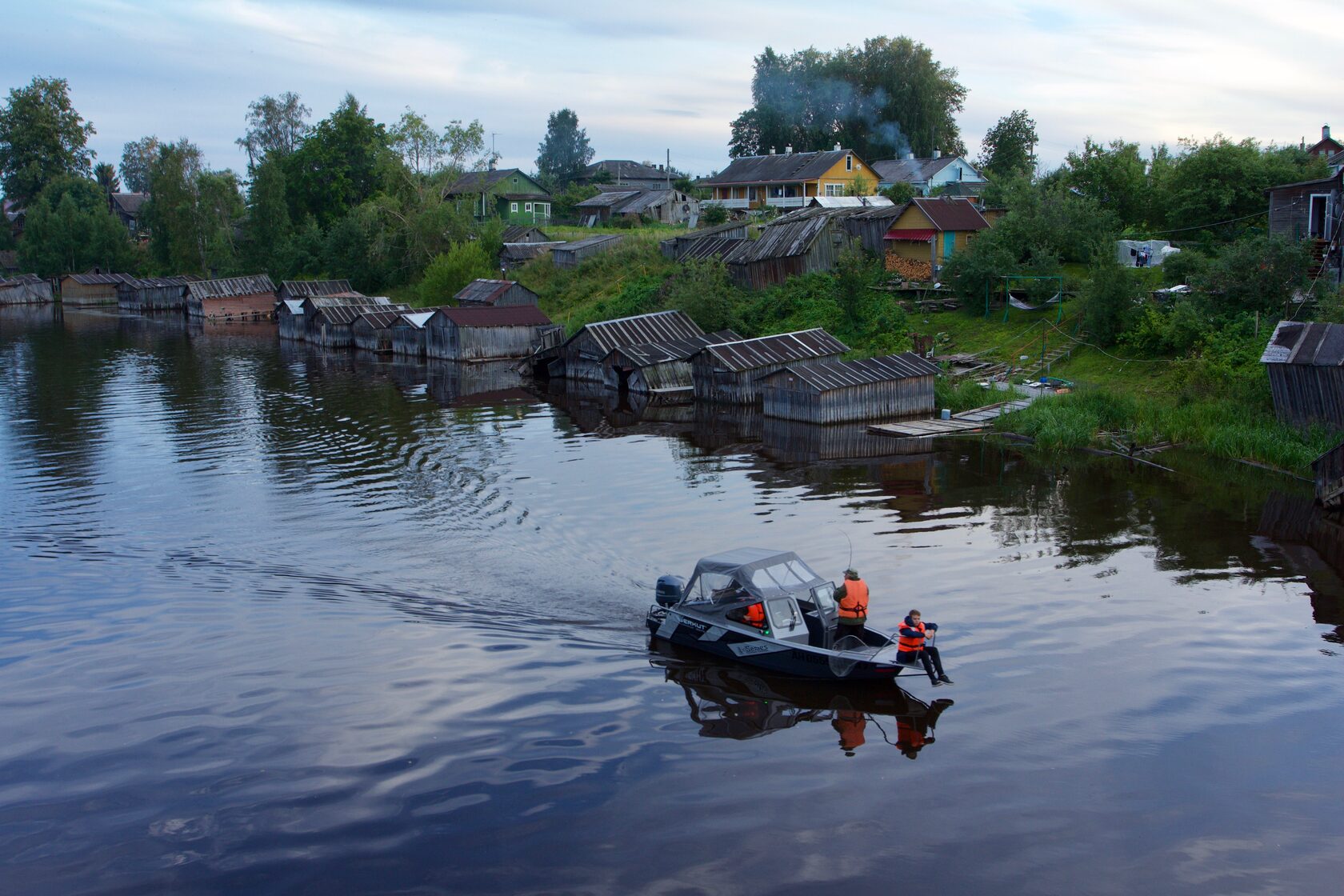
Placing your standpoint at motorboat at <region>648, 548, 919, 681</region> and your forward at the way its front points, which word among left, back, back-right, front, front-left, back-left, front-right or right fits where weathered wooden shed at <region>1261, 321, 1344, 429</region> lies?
left

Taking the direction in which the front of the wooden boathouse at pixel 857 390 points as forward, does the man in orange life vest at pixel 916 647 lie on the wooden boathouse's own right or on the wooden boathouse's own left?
on the wooden boathouse's own left

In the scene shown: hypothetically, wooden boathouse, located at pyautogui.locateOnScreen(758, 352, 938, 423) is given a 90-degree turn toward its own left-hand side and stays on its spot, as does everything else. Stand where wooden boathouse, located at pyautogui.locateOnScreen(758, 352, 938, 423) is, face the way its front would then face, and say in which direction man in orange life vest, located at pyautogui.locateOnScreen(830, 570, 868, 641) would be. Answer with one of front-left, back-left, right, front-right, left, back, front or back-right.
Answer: front-right

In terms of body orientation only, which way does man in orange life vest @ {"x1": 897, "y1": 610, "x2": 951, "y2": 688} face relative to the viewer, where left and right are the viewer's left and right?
facing the viewer and to the right of the viewer

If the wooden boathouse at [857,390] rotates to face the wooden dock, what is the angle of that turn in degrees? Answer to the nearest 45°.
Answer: approximately 90° to its left

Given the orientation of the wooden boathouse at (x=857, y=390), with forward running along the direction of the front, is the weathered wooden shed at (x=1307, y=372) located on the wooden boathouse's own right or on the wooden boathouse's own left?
on the wooden boathouse's own left

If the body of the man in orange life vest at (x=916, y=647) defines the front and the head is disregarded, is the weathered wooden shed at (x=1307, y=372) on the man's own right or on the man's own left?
on the man's own left

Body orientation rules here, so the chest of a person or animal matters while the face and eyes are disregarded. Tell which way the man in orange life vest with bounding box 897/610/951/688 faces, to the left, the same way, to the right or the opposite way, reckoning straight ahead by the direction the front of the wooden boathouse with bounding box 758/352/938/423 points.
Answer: to the left

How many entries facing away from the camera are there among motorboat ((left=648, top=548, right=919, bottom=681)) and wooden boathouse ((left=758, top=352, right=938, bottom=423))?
0

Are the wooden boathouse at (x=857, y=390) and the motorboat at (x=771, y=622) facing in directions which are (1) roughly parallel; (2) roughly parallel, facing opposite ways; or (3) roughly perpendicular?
roughly perpendicular

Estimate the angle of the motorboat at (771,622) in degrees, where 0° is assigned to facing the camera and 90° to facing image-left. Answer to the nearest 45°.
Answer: approximately 315°

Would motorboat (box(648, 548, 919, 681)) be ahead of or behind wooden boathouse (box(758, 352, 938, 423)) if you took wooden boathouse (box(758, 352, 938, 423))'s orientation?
ahead
